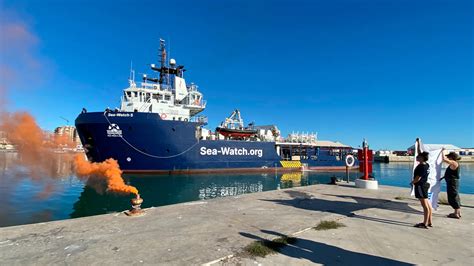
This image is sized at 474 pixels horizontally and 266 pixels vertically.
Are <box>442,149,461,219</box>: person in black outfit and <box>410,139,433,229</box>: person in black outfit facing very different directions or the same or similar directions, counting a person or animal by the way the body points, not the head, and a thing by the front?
same or similar directions

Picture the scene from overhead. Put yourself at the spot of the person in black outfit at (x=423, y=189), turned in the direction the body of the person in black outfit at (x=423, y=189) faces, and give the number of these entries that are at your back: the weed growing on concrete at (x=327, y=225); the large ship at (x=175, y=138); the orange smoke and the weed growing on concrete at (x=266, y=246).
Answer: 0

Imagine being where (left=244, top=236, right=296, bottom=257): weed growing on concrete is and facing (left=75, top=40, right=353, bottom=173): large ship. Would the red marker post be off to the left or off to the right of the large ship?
right

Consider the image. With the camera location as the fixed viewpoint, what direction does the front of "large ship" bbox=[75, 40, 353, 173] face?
facing the viewer and to the left of the viewer

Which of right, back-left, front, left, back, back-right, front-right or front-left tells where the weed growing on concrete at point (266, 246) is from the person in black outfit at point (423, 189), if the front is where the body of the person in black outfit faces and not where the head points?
front-left

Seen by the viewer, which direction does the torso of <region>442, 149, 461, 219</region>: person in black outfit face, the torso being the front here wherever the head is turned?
to the viewer's left

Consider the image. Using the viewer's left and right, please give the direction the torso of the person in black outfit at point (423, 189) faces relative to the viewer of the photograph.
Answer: facing to the left of the viewer

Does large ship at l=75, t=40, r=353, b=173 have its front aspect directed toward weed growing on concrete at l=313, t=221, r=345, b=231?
no
